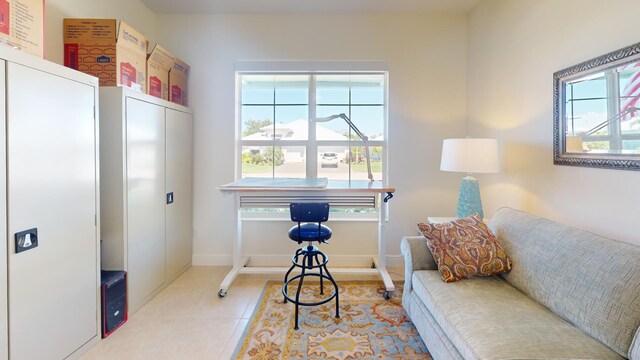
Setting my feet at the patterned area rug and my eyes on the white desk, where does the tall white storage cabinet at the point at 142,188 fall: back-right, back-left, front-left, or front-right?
front-left

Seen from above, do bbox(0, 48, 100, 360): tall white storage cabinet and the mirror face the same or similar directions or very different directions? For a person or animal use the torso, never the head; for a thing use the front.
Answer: very different directions

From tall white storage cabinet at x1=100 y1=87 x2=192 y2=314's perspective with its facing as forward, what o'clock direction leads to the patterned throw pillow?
The patterned throw pillow is roughly at 12 o'clock from the tall white storage cabinet.

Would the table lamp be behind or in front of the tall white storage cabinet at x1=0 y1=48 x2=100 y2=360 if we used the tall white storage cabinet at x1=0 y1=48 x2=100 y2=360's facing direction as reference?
in front

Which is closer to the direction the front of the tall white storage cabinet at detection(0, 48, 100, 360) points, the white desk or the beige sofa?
the beige sofa

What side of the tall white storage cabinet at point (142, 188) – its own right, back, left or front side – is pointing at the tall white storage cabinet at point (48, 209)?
right

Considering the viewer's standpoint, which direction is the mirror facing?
facing the viewer and to the left of the viewer

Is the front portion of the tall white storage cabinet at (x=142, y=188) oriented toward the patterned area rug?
yes

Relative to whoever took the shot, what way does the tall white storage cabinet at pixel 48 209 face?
facing the viewer and to the right of the viewer

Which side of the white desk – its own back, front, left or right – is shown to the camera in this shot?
front

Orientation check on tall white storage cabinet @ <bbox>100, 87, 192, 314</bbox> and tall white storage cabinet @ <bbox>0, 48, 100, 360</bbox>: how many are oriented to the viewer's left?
0
